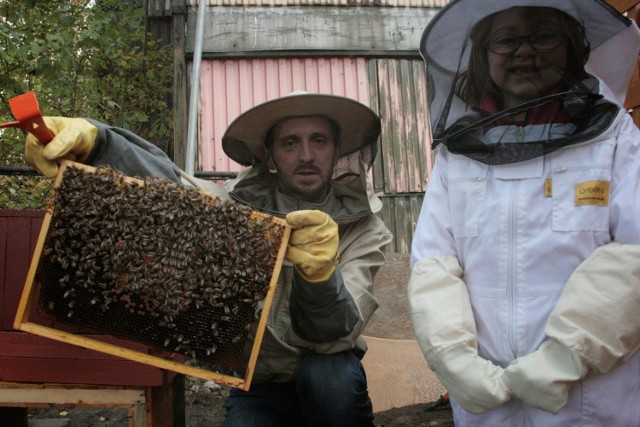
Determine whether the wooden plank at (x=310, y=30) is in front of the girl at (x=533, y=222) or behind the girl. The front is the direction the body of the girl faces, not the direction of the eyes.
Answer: behind

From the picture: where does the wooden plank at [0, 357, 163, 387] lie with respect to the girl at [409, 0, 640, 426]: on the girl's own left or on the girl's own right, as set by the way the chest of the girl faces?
on the girl's own right

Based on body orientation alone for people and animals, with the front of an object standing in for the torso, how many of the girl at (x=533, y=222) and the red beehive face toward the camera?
2

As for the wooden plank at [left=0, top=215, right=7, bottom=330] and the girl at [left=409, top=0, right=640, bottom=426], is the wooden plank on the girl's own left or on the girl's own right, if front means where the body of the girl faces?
on the girl's own right

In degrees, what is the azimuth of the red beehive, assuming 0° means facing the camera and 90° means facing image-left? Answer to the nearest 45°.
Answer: approximately 0°

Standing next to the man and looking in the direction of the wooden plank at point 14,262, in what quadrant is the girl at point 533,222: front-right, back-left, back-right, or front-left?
back-left

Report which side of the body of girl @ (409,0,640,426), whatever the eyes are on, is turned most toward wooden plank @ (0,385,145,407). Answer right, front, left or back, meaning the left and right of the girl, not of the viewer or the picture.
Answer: right

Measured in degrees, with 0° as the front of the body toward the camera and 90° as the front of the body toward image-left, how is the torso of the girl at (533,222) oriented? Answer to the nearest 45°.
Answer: approximately 0°

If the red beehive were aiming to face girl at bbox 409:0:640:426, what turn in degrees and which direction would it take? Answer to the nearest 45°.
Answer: approximately 45° to its left

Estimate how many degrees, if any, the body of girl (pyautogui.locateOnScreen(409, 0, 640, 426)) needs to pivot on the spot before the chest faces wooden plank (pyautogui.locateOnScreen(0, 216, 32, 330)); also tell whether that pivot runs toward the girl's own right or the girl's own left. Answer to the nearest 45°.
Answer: approximately 90° to the girl's own right
